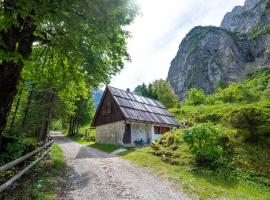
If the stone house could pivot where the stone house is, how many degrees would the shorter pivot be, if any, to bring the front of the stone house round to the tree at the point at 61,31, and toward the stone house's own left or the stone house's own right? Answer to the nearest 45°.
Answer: approximately 45° to the stone house's own right

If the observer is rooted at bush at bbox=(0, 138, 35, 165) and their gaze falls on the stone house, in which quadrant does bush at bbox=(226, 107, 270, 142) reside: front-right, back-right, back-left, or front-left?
front-right

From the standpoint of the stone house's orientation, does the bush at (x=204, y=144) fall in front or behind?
in front
